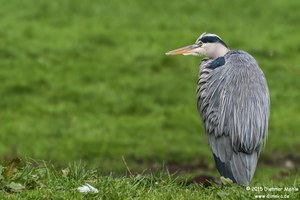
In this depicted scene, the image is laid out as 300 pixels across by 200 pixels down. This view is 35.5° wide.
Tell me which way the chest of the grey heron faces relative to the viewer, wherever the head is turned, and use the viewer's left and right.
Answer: facing away from the viewer and to the left of the viewer

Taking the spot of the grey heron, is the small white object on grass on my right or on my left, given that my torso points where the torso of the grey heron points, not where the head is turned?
on my left
